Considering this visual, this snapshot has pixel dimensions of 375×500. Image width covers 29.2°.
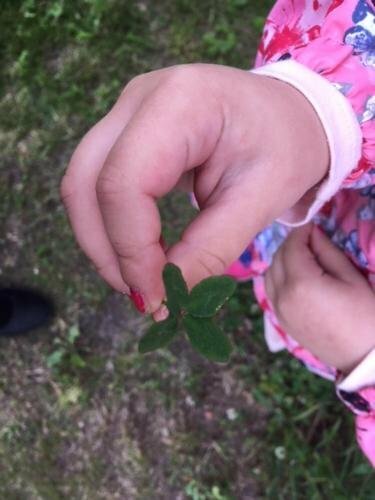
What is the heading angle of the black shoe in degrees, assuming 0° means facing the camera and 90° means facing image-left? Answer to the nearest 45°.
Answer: approximately 270°
